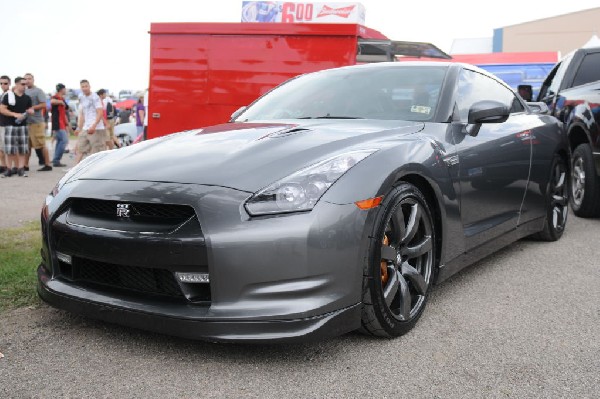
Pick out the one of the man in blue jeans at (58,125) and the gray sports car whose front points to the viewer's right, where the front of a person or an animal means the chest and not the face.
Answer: the man in blue jeans

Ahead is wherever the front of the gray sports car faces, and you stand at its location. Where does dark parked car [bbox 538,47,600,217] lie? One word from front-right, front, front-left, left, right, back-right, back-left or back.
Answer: back

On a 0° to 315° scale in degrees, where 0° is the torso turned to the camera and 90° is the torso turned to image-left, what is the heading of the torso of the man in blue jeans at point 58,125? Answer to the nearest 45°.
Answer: approximately 270°

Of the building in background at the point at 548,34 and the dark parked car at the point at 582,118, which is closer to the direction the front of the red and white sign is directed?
the dark parked car

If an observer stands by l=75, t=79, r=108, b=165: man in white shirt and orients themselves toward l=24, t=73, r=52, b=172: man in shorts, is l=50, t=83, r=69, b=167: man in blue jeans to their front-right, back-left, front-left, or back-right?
front-right

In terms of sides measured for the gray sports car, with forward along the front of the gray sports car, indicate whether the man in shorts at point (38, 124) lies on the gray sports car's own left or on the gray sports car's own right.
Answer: on the gray sports car's own right

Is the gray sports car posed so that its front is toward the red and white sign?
no

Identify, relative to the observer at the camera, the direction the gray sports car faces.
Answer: facing the viewer and to the left of the viewer

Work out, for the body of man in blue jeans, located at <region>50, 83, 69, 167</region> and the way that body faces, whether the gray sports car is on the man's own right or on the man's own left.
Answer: on the man's own right

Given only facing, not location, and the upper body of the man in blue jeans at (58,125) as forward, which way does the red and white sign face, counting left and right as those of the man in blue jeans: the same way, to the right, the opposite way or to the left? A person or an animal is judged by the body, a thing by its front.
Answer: to the right

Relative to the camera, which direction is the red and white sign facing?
toward the camera
